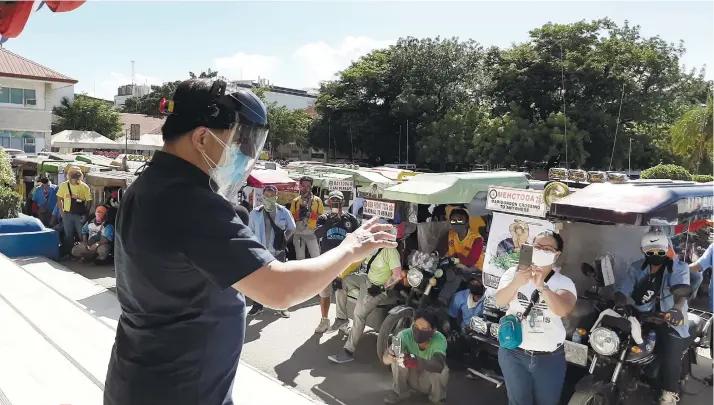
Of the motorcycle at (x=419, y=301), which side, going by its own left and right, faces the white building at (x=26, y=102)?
right

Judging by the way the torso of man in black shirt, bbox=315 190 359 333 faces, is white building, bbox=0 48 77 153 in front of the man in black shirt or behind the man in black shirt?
behind

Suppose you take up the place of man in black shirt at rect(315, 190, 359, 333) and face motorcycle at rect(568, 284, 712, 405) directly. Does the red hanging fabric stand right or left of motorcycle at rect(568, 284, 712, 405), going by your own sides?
right

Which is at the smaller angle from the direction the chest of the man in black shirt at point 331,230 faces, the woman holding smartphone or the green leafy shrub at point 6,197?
the woman holding smartphone

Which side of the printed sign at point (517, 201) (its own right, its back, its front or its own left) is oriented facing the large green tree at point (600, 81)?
back
